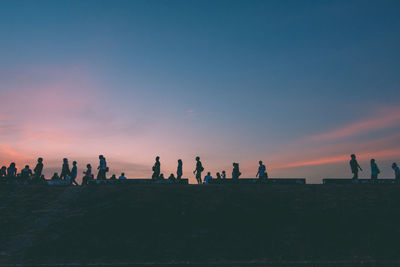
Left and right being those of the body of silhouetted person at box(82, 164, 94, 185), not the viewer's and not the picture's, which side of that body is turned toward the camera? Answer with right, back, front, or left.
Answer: left
